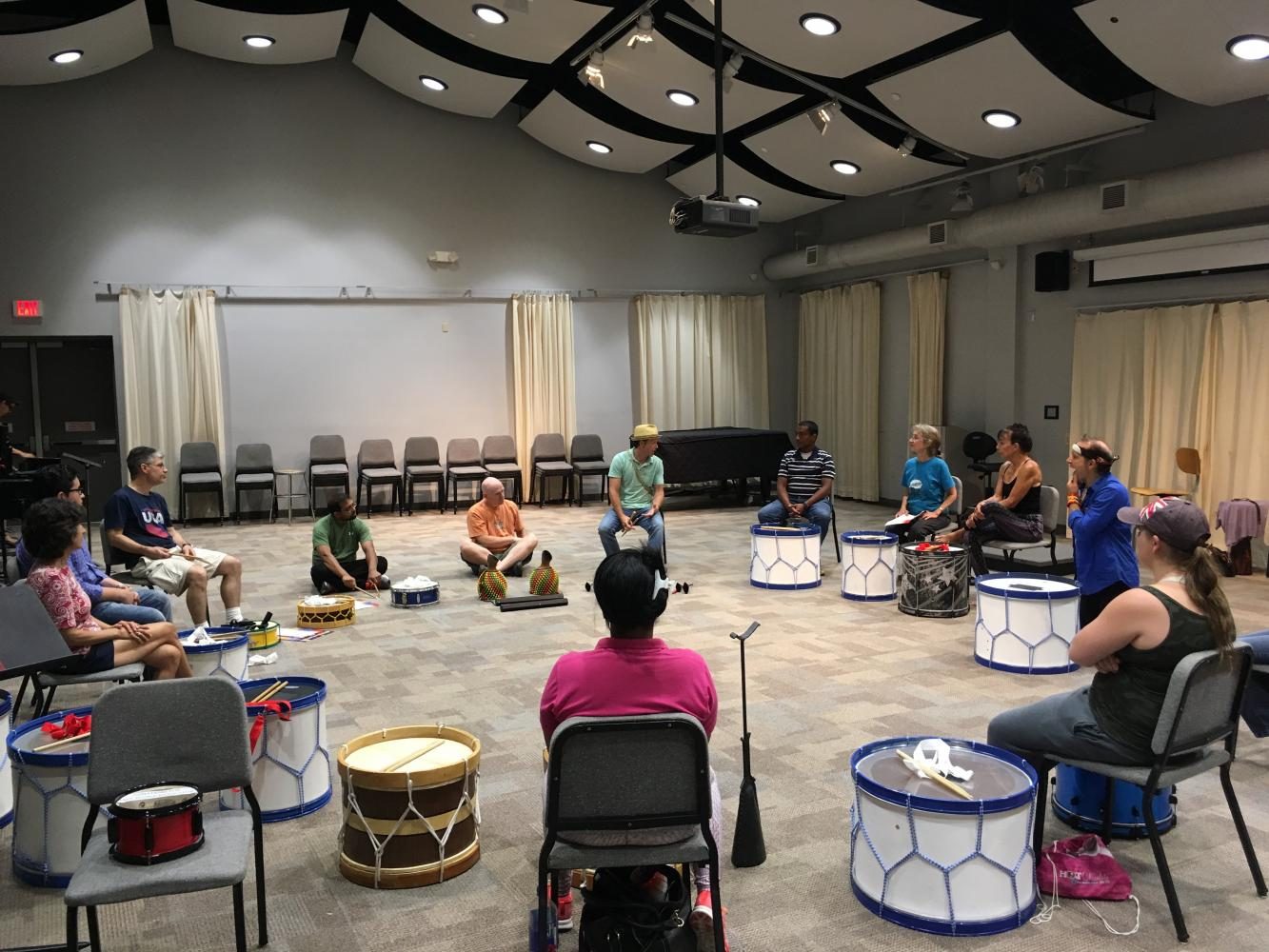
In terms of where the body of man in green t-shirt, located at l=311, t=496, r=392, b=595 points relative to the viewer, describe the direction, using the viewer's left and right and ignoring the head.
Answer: facing the viewer and to the right of the viewer

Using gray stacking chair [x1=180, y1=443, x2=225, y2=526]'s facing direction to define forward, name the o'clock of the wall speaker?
The wall speaker is roughly at 10 o'clock from the gray stacking chair.

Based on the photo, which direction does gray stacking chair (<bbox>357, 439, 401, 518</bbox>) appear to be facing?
toward the camera

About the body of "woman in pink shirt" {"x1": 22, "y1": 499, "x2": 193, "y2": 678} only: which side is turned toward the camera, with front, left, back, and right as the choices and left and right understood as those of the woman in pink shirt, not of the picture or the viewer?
right

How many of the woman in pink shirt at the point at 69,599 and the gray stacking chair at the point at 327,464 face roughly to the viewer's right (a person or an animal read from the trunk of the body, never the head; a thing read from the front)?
1

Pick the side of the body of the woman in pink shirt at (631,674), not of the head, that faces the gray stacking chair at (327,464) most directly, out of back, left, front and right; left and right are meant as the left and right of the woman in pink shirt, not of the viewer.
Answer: front

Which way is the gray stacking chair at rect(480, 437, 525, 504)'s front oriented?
toward the camera

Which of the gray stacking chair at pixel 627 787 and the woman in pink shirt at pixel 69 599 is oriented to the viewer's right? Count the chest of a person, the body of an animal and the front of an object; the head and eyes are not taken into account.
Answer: the woman in pink shirt

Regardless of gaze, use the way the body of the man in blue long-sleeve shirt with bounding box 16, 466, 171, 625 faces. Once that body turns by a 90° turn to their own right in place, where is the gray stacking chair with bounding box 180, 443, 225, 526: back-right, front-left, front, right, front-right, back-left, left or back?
back

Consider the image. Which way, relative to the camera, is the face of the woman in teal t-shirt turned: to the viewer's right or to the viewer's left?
to the viewer's left

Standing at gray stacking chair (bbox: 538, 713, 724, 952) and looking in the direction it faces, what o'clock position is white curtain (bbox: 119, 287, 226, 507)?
The white curtain is roughly at 11 o'clock from the gray stacking chair.

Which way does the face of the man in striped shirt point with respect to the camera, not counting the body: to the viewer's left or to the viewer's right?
to the viewer's left

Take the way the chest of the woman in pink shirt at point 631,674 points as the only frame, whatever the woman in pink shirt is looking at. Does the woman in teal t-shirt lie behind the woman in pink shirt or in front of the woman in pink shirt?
in front

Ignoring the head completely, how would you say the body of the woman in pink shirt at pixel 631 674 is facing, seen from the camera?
away from the camera

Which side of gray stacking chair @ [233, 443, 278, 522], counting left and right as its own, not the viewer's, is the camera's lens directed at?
front

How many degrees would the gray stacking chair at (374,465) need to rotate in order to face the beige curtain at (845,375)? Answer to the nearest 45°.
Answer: approximately 90° to its left
